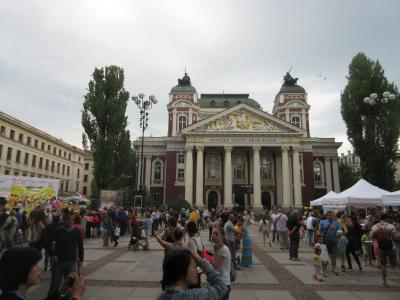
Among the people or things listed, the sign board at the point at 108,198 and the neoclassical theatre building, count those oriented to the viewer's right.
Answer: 0

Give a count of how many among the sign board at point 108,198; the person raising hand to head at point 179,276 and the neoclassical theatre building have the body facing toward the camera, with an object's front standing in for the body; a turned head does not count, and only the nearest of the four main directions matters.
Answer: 2

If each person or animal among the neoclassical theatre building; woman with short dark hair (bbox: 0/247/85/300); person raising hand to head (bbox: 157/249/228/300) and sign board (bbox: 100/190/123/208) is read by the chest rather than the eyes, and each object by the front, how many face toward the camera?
2

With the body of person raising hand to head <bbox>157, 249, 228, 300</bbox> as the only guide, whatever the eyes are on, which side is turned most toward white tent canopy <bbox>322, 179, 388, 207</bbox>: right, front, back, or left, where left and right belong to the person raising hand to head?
front

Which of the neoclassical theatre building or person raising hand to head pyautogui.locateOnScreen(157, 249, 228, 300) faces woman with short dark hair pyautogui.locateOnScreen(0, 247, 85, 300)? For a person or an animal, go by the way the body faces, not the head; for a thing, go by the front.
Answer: the neoclassical theatre building

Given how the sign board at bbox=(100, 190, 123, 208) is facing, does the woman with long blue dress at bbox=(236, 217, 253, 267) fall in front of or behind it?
in front

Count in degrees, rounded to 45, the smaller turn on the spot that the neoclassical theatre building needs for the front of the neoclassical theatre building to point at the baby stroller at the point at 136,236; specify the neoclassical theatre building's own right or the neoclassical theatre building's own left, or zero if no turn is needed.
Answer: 0° — it already faces it

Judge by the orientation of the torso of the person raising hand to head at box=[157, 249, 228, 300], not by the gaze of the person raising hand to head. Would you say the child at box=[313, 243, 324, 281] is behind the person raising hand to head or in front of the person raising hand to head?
in front
